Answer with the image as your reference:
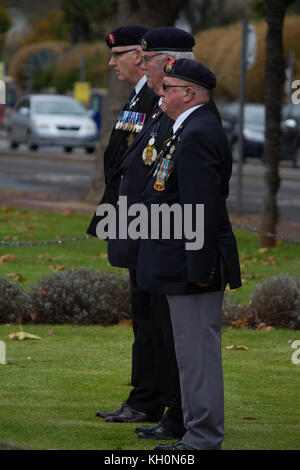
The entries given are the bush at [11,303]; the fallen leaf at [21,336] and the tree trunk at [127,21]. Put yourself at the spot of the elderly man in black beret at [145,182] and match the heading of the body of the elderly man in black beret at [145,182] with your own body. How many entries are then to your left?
0

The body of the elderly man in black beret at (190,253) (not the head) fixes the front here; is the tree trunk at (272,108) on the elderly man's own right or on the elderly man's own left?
on the elderly man's own right

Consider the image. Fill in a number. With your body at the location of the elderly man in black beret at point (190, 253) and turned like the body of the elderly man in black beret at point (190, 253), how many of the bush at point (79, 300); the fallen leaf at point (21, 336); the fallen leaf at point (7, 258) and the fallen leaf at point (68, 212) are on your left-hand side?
0

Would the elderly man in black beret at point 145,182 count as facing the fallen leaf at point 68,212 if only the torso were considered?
no

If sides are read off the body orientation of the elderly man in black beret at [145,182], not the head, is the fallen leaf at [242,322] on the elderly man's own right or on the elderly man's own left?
on the elderly man's own right

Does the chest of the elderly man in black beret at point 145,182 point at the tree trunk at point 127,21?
no

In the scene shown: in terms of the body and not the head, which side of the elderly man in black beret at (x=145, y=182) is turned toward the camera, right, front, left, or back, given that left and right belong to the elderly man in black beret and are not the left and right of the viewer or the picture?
left

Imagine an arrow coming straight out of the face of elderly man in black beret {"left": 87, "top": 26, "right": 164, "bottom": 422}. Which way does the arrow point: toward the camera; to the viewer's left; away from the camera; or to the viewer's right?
to the viewer's left

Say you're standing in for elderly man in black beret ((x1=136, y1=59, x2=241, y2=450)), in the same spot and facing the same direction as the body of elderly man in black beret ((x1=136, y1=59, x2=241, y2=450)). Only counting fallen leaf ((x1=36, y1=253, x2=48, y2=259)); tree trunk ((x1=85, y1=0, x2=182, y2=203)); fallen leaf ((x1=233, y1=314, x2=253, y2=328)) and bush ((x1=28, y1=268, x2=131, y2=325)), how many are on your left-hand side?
0

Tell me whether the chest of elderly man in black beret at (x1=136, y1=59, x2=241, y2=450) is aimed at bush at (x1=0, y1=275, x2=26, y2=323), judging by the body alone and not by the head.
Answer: no

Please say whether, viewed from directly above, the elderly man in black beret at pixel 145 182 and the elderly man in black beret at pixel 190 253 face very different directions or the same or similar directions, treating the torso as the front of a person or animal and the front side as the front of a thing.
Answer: same or similar directions

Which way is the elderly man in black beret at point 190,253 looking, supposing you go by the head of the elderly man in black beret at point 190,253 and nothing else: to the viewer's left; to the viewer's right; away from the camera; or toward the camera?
to the viewer's left

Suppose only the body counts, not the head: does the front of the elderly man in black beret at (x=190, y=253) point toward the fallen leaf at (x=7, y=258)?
no

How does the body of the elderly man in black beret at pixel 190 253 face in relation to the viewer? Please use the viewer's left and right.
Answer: facing to the left of the viewer
